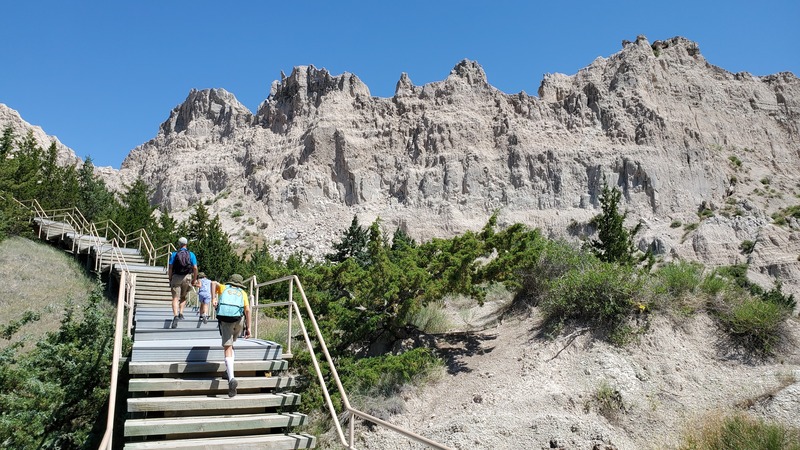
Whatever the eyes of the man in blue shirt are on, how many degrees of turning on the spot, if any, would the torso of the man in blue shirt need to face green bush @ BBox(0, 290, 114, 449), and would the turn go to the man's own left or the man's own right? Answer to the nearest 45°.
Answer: approximately 135° to the man's own left

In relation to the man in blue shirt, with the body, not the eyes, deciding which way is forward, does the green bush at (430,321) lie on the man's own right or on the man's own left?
on the man's own right

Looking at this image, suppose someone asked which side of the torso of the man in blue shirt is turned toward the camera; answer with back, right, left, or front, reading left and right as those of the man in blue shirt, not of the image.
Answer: back

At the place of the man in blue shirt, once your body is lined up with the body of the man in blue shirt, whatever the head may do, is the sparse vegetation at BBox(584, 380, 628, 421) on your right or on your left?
on your right

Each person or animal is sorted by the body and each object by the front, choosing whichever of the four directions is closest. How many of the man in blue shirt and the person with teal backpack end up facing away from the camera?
2

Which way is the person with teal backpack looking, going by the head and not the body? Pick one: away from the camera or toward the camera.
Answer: away from the camera

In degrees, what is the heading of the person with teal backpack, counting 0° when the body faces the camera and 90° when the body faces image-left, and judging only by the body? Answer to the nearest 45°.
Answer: approximately 180°

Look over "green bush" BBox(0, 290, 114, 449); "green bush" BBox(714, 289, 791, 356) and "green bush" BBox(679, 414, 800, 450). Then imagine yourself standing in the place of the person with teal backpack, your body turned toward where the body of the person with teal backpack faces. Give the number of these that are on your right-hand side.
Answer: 2

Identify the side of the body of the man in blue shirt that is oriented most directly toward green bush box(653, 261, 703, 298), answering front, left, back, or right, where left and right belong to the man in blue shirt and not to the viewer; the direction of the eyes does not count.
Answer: right

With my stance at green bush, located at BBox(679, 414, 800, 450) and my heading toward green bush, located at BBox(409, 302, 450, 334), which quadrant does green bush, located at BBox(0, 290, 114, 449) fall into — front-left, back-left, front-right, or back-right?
front-left

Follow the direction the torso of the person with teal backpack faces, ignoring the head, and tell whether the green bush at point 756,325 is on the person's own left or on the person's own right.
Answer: on the person's own right

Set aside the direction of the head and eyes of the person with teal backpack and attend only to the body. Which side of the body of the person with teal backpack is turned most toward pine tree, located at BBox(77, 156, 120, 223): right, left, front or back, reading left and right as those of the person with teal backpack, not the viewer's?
front

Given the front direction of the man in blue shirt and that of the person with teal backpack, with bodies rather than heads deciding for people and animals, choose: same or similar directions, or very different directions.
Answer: same or similar directions

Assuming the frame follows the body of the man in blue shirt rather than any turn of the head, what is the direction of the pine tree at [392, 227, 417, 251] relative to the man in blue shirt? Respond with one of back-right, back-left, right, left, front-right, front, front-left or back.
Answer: front-right

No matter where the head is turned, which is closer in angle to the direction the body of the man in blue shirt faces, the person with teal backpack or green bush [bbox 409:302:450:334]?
the green bush
